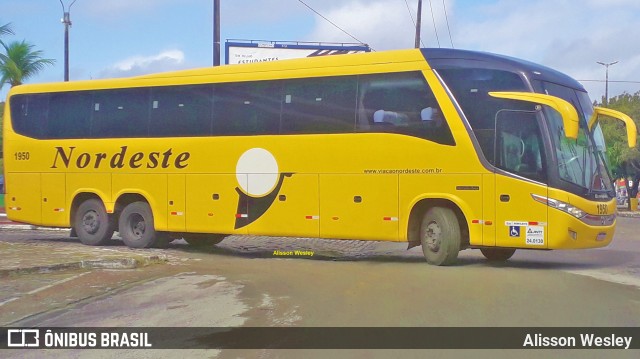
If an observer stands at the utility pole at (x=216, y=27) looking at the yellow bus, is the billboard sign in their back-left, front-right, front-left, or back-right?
back-left

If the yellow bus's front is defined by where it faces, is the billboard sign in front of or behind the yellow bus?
behind

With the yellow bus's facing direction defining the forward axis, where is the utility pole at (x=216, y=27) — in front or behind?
behind

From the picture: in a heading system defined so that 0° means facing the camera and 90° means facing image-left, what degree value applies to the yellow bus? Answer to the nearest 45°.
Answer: approximately 315°

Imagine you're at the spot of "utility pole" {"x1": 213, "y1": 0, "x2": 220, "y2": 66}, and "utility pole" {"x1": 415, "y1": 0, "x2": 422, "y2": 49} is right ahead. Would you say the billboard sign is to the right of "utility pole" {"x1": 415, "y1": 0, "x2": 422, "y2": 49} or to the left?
left

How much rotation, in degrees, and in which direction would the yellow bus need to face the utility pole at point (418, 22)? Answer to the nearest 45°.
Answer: approximately 135° to its left
